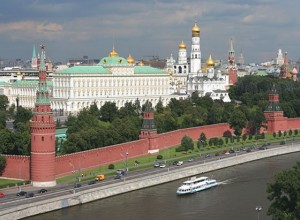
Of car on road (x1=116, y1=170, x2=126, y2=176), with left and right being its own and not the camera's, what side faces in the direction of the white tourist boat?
left

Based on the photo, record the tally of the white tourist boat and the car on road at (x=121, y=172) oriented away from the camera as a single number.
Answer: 0

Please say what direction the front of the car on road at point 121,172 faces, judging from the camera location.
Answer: facing the viewer and to the left of the viewer

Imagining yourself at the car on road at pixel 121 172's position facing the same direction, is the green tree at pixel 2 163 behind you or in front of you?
in front
